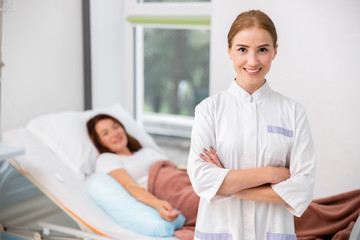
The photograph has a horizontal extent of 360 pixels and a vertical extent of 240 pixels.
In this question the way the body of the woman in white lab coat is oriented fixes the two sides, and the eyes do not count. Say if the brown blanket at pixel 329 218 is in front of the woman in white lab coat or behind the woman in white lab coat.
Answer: behind

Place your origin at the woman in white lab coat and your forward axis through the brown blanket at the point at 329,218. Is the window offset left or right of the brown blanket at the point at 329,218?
left

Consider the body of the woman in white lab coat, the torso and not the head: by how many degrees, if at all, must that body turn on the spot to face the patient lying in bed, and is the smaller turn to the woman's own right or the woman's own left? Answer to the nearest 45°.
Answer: approximately 135° to the woman's own right

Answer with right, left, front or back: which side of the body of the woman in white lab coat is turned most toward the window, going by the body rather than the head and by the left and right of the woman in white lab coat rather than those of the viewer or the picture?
back

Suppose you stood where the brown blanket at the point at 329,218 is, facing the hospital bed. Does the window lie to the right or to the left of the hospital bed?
right

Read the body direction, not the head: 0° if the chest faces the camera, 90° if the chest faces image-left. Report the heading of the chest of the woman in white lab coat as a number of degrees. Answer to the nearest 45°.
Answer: approximately 0°
